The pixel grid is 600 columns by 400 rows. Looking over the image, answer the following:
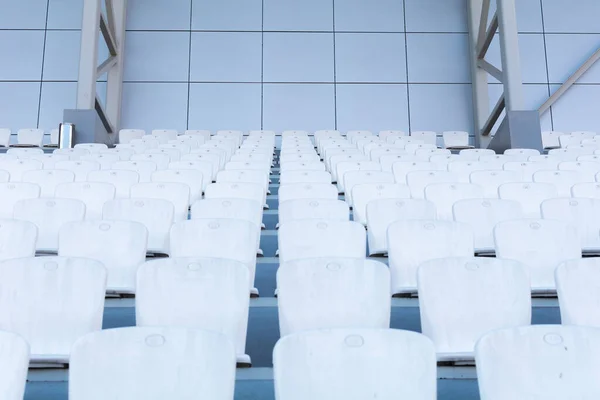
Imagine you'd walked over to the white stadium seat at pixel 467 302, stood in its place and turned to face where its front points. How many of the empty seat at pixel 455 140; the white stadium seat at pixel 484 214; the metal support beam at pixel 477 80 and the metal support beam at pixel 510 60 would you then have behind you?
4

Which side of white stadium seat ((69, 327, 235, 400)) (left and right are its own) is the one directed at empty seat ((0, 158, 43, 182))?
back

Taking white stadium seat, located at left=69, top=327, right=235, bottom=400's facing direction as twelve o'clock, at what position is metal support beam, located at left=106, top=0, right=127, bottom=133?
The metal support beam is roughly at 6 o'clock from the white stadium seat.

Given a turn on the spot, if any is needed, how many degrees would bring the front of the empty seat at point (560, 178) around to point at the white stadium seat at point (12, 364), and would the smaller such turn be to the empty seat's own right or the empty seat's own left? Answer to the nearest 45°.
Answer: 0° — it already faces it

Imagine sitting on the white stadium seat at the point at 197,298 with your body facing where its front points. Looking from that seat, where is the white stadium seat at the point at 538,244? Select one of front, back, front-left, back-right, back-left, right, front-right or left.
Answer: left

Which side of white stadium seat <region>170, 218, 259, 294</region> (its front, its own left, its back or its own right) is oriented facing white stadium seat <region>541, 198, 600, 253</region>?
left

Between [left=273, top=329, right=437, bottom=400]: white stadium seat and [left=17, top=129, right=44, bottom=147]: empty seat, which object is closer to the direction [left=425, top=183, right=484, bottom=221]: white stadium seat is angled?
the white stadium seat

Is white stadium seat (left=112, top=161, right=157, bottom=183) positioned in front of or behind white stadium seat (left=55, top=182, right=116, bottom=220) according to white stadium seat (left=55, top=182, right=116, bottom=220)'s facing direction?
behind

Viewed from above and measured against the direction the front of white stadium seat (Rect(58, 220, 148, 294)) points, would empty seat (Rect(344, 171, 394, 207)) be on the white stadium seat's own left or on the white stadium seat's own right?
on the white stadium seat's own left

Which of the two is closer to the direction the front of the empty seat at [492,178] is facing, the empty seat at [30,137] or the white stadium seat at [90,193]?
the white stadium seat

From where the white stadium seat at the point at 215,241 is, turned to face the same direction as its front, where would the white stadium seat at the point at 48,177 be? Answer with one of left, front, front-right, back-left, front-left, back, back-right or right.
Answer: back-right

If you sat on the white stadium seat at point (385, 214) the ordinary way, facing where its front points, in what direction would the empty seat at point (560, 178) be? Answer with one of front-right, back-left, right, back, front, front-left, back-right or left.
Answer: back-left
